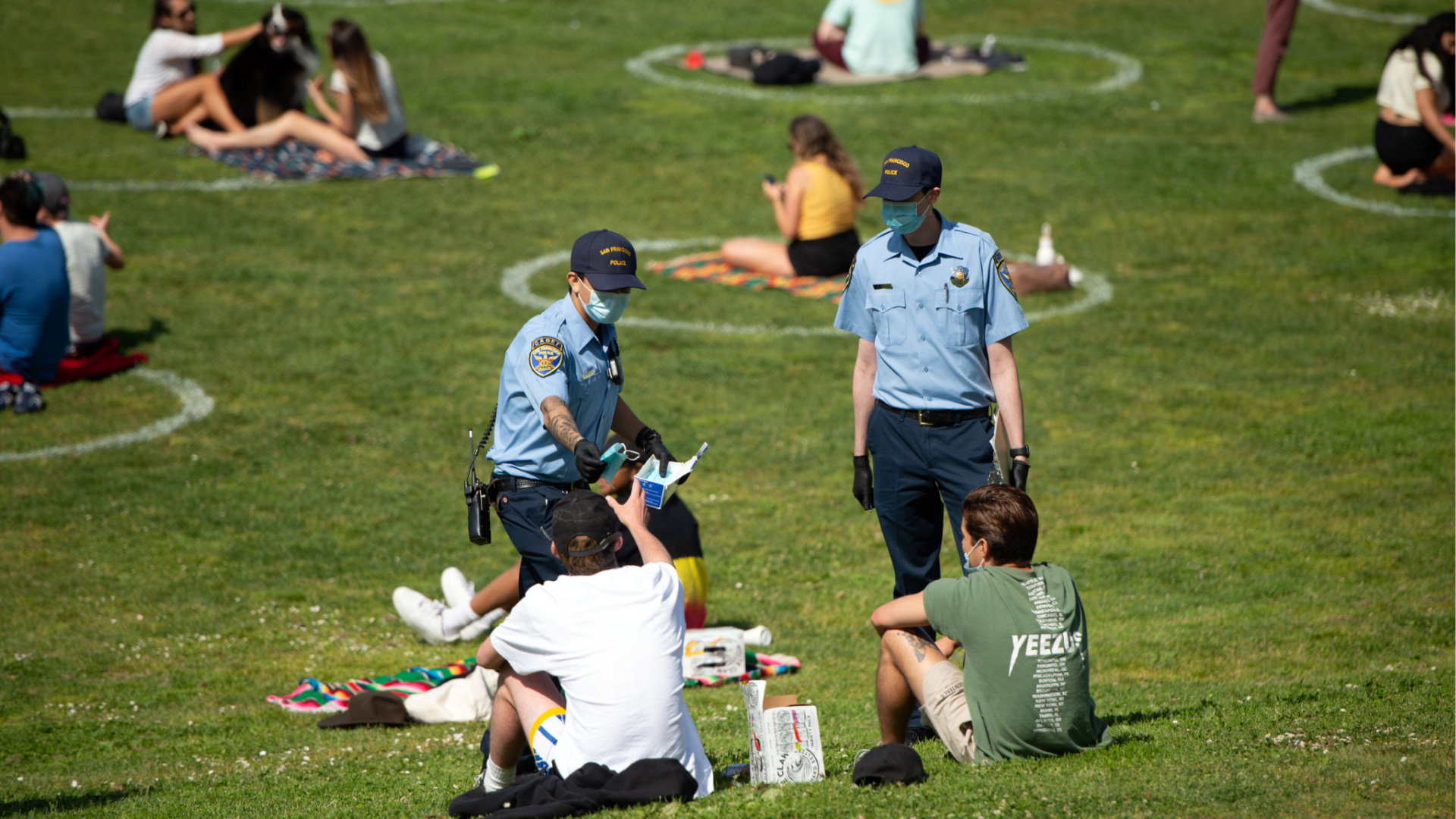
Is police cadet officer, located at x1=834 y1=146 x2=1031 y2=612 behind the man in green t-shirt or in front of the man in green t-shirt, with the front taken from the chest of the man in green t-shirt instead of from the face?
in front

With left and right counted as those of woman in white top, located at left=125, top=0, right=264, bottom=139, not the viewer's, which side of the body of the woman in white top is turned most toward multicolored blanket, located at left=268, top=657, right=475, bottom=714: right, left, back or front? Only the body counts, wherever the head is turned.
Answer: right

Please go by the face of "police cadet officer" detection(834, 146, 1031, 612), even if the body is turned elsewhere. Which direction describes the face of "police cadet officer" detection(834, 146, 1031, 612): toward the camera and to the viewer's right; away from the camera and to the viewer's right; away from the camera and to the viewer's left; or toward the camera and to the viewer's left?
toward the camera and to the viewer's left

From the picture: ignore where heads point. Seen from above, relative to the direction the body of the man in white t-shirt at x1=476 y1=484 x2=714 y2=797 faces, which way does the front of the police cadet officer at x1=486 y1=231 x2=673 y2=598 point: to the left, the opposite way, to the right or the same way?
the opposite way

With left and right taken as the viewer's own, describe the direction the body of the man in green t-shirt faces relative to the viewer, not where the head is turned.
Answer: facing away from the viewer and to the left of the viewer

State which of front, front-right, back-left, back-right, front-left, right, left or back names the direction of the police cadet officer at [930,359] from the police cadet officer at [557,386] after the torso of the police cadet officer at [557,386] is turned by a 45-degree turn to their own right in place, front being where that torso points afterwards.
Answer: left

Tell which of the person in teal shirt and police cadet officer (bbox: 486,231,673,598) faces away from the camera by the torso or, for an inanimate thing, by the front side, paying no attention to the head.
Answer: the person in teal shirt

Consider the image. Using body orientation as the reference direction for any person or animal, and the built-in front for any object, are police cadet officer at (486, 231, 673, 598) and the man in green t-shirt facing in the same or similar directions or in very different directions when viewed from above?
very different directions

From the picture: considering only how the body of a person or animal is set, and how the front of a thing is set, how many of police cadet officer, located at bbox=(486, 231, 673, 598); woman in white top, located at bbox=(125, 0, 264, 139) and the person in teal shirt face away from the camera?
1

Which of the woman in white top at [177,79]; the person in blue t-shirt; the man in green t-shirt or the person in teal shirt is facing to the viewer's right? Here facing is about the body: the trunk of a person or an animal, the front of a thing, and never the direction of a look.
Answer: the woman in white top

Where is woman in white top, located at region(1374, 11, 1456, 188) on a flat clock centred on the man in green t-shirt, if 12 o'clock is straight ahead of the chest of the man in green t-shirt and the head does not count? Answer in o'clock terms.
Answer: The woman in white top is roughly at 2 o'clock from the man in green t-shirt.

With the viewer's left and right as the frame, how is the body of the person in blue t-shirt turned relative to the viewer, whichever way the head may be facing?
facing away from the viewer and to the left of the viewer

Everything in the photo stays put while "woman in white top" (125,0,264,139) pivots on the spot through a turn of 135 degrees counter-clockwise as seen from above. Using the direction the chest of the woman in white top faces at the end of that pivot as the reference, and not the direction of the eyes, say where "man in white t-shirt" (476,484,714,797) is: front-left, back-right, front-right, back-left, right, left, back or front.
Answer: back-left

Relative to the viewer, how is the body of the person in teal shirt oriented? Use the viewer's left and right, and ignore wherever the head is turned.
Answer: facing away from the viewer
